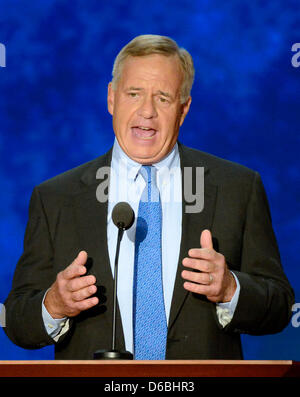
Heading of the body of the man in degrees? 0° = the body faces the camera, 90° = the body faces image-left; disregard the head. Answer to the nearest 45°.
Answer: approximately 0°

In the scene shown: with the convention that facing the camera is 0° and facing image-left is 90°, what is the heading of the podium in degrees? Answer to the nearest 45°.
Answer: approximately 0°

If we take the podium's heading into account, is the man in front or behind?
behind

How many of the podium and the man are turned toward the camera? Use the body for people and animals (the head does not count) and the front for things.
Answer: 2

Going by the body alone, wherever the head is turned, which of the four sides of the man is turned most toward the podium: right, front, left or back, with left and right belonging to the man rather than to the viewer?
front
